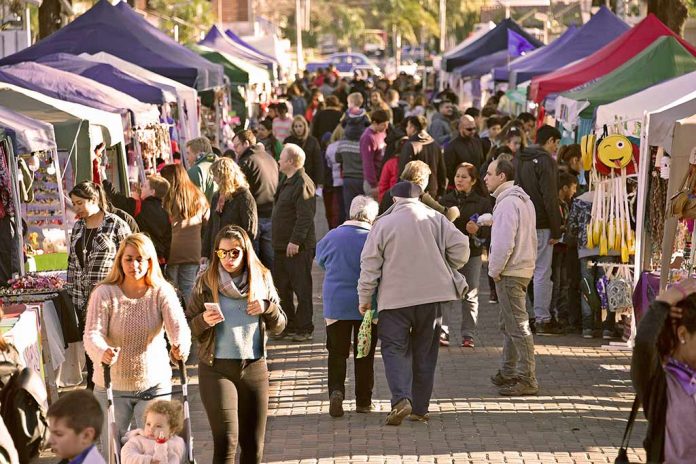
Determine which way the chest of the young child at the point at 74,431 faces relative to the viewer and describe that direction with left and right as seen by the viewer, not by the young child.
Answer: facing the viewer and to the left of the viewer

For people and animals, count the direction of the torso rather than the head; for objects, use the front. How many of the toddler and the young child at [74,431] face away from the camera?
0

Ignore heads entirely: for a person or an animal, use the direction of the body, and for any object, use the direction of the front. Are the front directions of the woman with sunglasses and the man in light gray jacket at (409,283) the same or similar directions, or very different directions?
very different directions

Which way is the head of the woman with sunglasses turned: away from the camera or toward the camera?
toward the camera

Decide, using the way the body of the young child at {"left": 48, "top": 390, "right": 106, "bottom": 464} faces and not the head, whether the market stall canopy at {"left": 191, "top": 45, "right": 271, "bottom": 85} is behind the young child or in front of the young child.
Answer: behind

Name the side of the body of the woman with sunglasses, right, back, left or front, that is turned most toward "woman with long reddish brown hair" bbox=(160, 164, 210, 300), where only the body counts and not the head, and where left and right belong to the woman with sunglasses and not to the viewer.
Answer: back

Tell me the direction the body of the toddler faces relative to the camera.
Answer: toward the camera

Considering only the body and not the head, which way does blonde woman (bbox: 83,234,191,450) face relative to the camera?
toward the camera

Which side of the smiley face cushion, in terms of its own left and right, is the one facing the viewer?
front

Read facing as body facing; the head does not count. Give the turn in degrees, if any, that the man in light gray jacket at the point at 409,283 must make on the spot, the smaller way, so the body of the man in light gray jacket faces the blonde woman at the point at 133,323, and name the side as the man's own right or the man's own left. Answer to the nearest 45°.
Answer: approximately 135° to the man's own left

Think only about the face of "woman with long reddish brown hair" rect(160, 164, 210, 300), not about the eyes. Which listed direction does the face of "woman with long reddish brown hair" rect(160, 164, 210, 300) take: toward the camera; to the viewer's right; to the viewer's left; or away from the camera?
away from the camera

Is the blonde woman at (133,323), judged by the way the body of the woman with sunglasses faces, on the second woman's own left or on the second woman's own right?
on the second woman's own right

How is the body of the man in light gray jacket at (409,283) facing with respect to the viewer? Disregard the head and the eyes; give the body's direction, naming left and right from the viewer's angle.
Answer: facing away from the viewer
